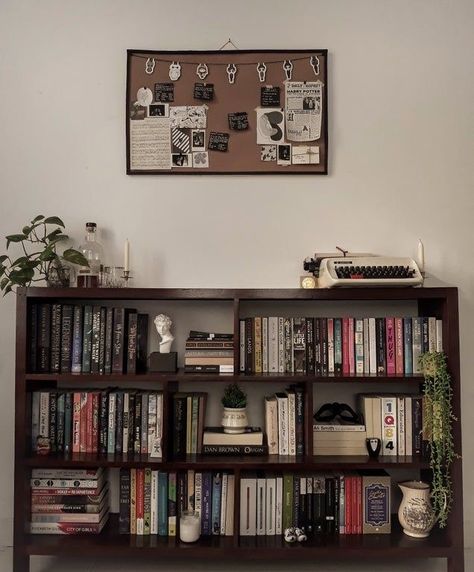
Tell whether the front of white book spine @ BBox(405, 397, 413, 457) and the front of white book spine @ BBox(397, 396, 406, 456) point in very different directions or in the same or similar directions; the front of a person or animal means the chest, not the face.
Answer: same or similar directions

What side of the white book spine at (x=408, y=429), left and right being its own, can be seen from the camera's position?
front

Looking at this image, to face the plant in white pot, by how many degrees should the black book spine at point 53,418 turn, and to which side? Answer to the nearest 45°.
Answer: approximately 90° to its left

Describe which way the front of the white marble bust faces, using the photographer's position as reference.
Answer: facing the viewer and to the left of the viewer

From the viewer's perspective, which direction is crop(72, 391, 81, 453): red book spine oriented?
toward the camera

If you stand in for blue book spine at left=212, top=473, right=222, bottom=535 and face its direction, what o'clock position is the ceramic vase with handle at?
The ceramic vase with handle is roughly at 9 o'clock from the blue book spine.

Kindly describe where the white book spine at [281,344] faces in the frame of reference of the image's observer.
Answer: facing the viewer

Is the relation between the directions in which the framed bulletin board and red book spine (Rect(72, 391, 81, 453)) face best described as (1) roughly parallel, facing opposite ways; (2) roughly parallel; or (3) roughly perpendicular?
roughly parallel

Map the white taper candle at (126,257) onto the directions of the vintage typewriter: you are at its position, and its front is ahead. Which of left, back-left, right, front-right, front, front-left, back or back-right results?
right

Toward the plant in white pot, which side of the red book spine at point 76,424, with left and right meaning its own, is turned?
left

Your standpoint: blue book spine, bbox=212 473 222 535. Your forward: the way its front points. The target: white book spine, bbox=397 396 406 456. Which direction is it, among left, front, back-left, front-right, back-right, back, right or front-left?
left
